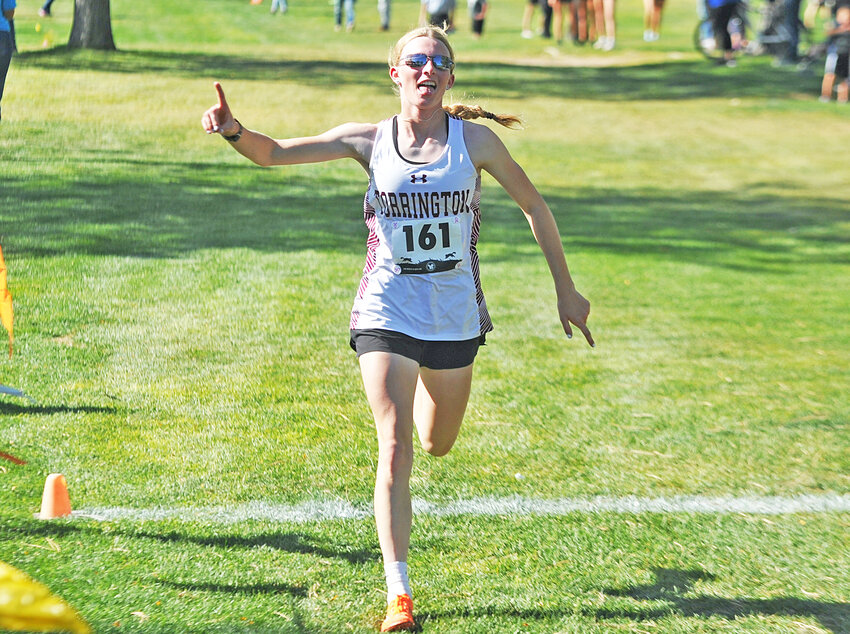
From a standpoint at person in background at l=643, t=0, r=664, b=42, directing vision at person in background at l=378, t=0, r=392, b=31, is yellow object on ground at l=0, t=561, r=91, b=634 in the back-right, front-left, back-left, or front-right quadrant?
back-left

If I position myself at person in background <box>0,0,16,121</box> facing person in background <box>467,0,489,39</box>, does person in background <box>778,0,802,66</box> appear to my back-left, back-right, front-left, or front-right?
front-right
